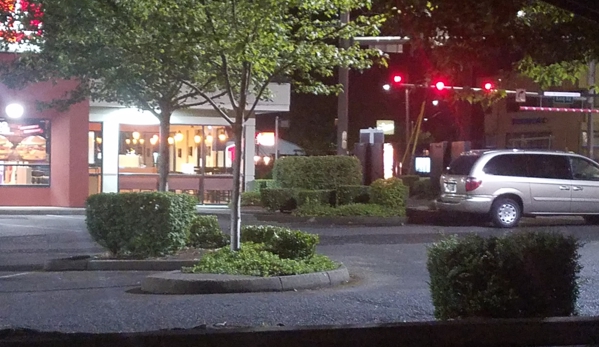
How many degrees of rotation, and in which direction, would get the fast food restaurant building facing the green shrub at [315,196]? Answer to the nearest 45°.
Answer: approximately 45° to its left

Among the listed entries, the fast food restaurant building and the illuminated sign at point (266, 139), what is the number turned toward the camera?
2

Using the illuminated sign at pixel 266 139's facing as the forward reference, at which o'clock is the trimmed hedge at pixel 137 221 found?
The trimmed hedge is roughly at 12 o'clock from the illuminated sign.

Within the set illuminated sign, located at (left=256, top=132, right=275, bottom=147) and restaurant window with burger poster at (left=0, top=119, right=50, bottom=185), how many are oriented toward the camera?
2

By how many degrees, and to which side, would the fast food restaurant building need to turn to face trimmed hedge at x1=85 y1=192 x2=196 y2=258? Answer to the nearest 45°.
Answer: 0° — it already faces it

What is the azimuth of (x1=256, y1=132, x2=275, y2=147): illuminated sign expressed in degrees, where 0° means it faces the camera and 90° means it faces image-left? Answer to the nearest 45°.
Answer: approximately 0°

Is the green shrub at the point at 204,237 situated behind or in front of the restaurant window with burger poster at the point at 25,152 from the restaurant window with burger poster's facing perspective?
in front

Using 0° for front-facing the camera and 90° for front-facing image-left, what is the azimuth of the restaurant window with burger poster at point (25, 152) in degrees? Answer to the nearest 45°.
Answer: approximately 0°

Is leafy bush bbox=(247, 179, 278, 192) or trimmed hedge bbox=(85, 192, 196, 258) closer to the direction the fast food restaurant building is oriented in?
the trimmed hedge

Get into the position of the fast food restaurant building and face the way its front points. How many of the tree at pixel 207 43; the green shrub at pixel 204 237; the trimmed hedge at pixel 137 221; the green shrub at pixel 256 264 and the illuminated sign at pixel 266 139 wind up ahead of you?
4

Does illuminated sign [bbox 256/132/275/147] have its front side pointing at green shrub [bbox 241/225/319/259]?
yes
